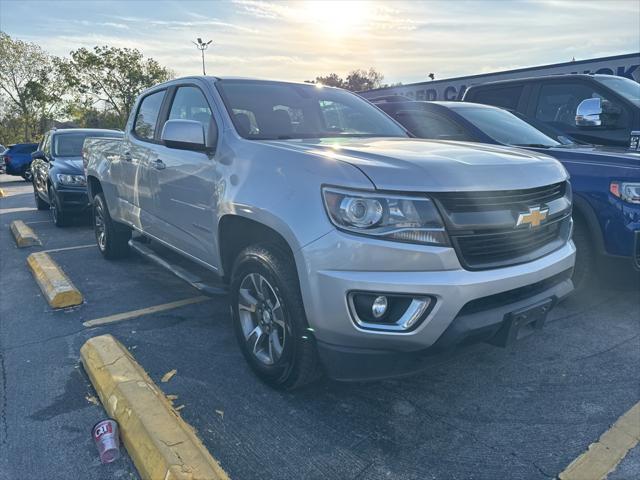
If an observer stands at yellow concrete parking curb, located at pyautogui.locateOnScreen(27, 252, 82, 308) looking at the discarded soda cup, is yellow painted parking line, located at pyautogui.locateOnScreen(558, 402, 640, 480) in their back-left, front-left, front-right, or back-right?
front-left

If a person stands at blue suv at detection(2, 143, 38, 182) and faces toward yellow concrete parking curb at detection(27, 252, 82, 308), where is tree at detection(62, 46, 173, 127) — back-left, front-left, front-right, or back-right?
back-left

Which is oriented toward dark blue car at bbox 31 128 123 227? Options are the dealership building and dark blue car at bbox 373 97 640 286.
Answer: the dealership building

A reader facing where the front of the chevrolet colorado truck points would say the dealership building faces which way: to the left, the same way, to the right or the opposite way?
to the right

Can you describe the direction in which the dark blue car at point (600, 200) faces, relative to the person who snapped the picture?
facing the viewer and to the right of the viewer

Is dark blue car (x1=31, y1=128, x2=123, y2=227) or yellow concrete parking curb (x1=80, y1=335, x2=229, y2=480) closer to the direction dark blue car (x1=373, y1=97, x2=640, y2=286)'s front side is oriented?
the yellow concrete parking curb

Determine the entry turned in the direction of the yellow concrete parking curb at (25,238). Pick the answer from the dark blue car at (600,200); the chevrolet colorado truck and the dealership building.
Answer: the dealership building

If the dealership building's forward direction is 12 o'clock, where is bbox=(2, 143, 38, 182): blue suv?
The blue suv is roughly at 2 o'clock from the dealership building.

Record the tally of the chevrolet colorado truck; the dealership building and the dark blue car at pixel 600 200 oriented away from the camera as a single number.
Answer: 0

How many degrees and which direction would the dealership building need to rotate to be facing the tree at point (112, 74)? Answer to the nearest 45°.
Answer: approximately 90° to its right

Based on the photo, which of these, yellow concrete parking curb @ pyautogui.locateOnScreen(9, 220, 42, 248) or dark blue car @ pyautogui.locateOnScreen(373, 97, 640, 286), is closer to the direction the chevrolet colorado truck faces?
the dark blue car

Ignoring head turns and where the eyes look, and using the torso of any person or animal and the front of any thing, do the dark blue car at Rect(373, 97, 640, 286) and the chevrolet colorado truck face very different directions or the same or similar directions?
same or similar directions

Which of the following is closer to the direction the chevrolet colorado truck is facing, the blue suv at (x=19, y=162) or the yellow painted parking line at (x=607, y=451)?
the yellow painted parking line

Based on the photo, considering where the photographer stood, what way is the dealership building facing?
facing the viewer and to the left of the viewer

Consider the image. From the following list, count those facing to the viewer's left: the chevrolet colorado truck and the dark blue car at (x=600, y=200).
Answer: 0

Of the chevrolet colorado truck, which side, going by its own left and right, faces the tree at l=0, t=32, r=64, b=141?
back

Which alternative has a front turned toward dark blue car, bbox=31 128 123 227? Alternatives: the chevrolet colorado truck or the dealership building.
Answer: the dealership building

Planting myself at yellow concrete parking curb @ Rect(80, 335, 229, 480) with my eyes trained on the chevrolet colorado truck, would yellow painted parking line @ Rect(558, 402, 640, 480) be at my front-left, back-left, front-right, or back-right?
front-right
